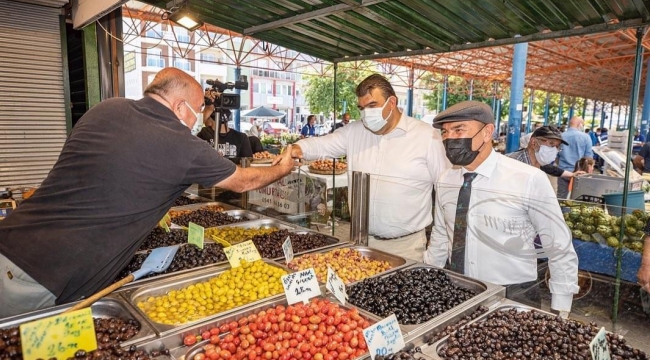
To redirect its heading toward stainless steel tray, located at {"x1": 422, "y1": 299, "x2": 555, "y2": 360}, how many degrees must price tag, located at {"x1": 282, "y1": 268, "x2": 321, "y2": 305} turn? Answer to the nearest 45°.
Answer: approximately 90° to its left

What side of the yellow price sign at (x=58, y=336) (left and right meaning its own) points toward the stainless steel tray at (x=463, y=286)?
left

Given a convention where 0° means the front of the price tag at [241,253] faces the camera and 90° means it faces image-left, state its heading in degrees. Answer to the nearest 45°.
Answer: approximately 0°

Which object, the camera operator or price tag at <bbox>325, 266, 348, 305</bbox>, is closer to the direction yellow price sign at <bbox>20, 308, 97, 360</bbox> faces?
the price tag

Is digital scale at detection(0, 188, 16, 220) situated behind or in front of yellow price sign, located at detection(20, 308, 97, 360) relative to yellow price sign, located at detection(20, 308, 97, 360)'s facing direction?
behind

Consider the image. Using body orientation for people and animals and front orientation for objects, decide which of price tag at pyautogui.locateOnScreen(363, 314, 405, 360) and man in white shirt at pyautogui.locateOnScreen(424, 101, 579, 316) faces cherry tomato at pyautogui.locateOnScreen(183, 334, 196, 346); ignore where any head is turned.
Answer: the man in white shirt

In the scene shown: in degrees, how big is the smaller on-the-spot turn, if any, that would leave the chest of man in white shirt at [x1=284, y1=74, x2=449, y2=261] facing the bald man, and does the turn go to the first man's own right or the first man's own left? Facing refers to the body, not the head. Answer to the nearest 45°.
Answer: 0° — they already face them

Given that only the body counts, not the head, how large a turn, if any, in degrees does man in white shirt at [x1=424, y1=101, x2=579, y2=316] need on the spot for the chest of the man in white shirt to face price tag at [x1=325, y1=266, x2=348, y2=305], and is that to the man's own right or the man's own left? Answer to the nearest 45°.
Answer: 0° — they already face it

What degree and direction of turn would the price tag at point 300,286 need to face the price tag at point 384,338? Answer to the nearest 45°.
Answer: approximately 45° to its left

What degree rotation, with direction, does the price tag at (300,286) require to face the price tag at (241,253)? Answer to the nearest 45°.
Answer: approximately 135° to its right

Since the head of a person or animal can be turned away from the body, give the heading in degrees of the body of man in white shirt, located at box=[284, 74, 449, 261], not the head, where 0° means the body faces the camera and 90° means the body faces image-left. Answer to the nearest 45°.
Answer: approximately 45°

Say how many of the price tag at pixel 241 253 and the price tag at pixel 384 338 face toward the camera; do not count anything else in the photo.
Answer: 2

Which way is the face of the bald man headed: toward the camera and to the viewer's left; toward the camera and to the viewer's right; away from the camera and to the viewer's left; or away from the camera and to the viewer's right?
away from the camera and to the viewer's right
